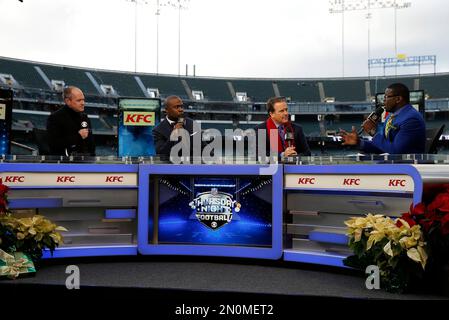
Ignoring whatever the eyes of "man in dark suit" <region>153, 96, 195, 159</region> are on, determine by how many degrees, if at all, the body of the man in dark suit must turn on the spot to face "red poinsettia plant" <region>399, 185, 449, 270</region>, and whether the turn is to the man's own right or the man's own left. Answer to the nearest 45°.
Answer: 0° — they already face it

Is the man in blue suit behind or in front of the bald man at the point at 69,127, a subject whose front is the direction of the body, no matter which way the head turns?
in front

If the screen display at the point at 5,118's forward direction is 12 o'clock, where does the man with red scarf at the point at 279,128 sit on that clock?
The man with red scarf is roughly at 10 o'clock from the screen display.

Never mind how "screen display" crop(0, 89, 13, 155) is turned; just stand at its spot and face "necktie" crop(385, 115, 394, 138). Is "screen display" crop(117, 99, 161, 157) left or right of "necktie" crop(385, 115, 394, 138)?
left

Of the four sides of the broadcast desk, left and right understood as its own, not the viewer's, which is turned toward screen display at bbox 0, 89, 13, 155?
right

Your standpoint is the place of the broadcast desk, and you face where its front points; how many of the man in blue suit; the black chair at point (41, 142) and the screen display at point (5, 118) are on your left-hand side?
1

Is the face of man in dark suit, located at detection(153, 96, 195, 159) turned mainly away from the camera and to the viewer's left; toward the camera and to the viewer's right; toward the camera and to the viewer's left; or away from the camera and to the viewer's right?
toward the camera and to the viewer's right

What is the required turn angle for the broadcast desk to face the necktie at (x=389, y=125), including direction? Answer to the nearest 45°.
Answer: approximately 90° to its left

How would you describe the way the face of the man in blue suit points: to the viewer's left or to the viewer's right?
to the viewer's left

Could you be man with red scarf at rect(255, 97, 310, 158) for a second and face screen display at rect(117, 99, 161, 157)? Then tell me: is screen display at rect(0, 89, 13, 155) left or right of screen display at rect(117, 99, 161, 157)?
left

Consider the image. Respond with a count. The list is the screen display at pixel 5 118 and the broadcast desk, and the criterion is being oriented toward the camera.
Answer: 2

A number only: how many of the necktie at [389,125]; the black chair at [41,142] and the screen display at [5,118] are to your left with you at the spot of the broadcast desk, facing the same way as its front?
1

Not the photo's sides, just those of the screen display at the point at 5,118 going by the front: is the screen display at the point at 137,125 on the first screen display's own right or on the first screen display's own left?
on the first screen display's own left

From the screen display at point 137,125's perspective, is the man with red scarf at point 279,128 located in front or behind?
in front
